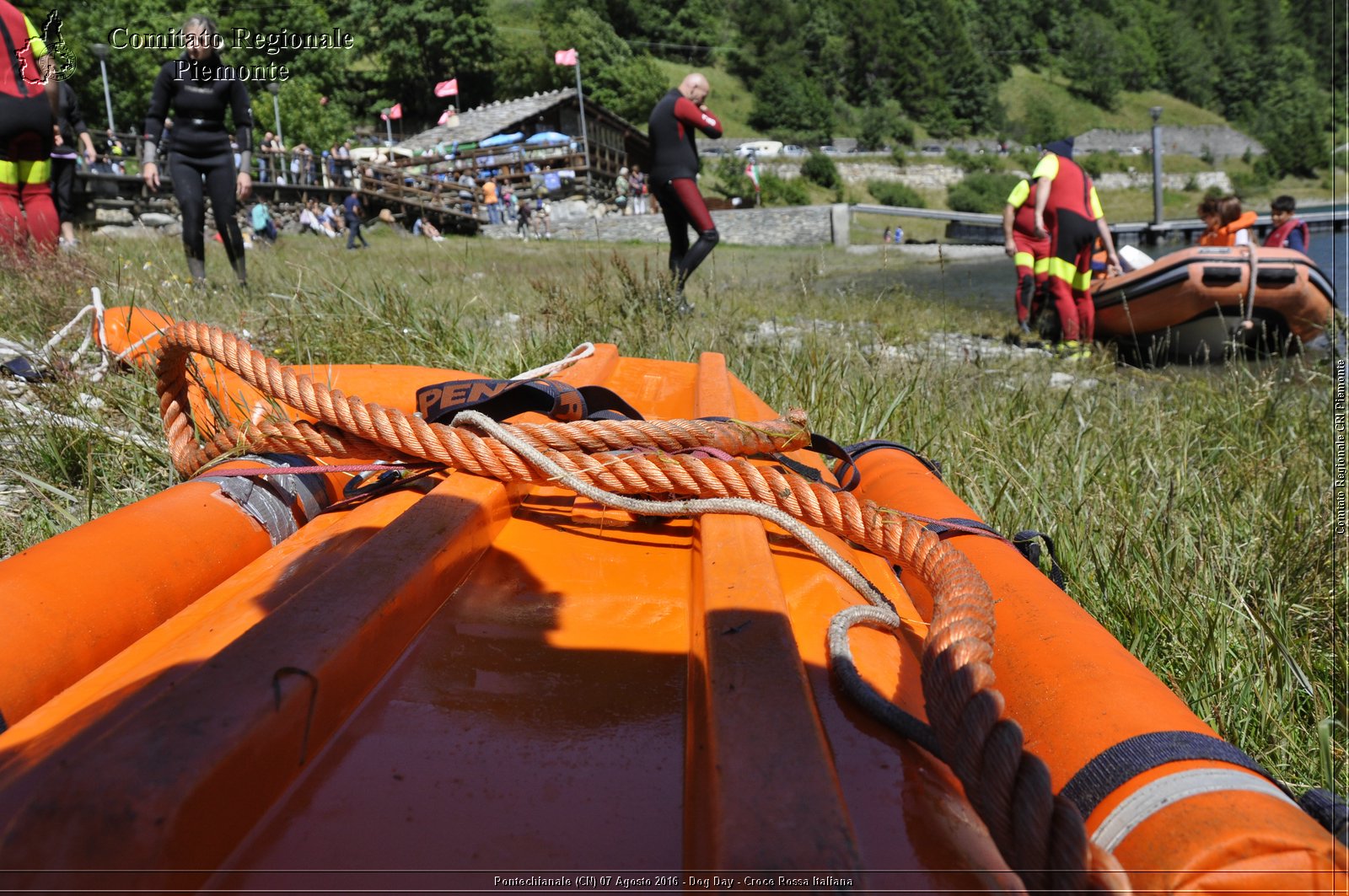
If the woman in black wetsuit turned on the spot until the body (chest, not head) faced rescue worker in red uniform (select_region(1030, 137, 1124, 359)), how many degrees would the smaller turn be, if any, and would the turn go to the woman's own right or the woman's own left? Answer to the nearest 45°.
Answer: approximately 90° to the woman's own left

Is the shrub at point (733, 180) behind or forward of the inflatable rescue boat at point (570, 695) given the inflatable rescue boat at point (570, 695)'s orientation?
forward

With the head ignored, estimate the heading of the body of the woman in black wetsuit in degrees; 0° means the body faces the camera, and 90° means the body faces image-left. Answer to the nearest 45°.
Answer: approximately 0°

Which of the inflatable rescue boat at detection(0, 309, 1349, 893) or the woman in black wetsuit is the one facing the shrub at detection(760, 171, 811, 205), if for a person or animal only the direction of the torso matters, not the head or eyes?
the inflatable rescue boat

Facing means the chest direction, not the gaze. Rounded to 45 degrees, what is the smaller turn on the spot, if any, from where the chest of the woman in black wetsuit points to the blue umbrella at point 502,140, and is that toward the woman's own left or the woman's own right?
approximately 180°

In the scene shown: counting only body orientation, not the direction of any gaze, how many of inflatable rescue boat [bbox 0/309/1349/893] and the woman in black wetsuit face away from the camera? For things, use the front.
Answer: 1

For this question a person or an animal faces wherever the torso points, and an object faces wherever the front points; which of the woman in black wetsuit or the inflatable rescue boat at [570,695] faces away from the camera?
the inflatable rescue boat

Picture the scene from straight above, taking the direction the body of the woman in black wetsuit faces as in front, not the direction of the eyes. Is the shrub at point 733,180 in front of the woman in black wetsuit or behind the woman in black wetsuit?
behind

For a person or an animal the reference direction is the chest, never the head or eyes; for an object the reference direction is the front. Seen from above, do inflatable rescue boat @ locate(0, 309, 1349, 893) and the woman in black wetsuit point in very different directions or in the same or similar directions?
very different directions

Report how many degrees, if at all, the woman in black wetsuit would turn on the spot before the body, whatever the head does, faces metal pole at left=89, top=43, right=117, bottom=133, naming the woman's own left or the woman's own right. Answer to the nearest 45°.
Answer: approximately 180°

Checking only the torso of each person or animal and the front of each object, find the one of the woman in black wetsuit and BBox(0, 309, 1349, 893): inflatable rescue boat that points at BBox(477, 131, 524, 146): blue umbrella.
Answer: the inflatable rescue boat

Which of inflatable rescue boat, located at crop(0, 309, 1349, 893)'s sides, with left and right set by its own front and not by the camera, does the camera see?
back

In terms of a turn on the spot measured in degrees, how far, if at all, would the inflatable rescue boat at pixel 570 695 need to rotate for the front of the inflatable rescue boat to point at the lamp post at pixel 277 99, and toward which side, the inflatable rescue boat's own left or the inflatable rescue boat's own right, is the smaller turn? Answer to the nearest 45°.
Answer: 0° — it already faces it

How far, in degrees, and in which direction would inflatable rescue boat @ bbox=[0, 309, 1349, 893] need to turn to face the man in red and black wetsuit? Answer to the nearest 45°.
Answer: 0° — it already faces them
